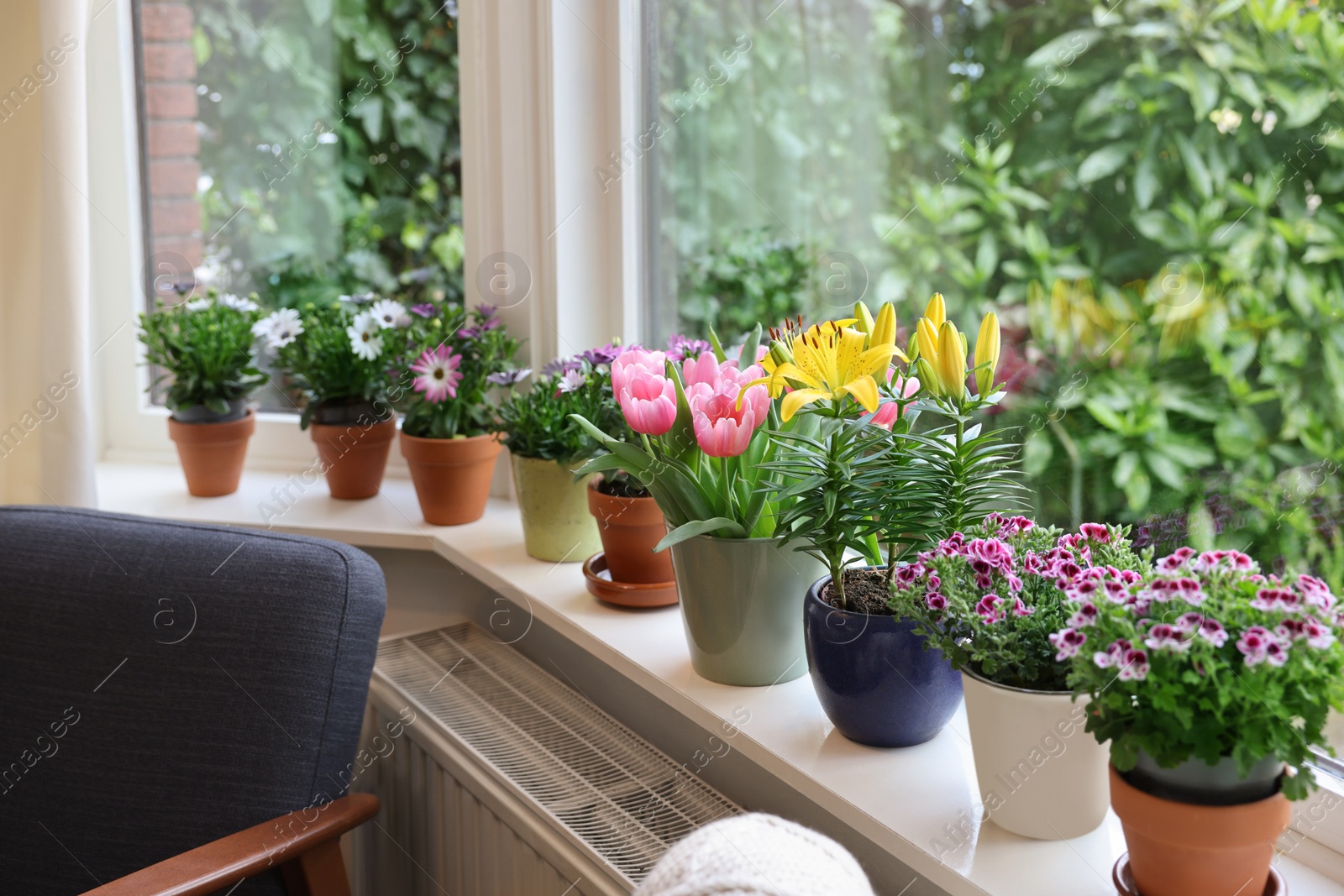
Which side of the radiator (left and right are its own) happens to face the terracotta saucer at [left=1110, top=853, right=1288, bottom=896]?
left

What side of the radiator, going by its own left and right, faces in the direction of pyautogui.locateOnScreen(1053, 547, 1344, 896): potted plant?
left

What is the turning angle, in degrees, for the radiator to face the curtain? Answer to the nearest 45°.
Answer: approximately 90° to its right

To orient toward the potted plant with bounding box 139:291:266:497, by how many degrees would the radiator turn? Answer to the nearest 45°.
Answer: approximately 90° to its right
